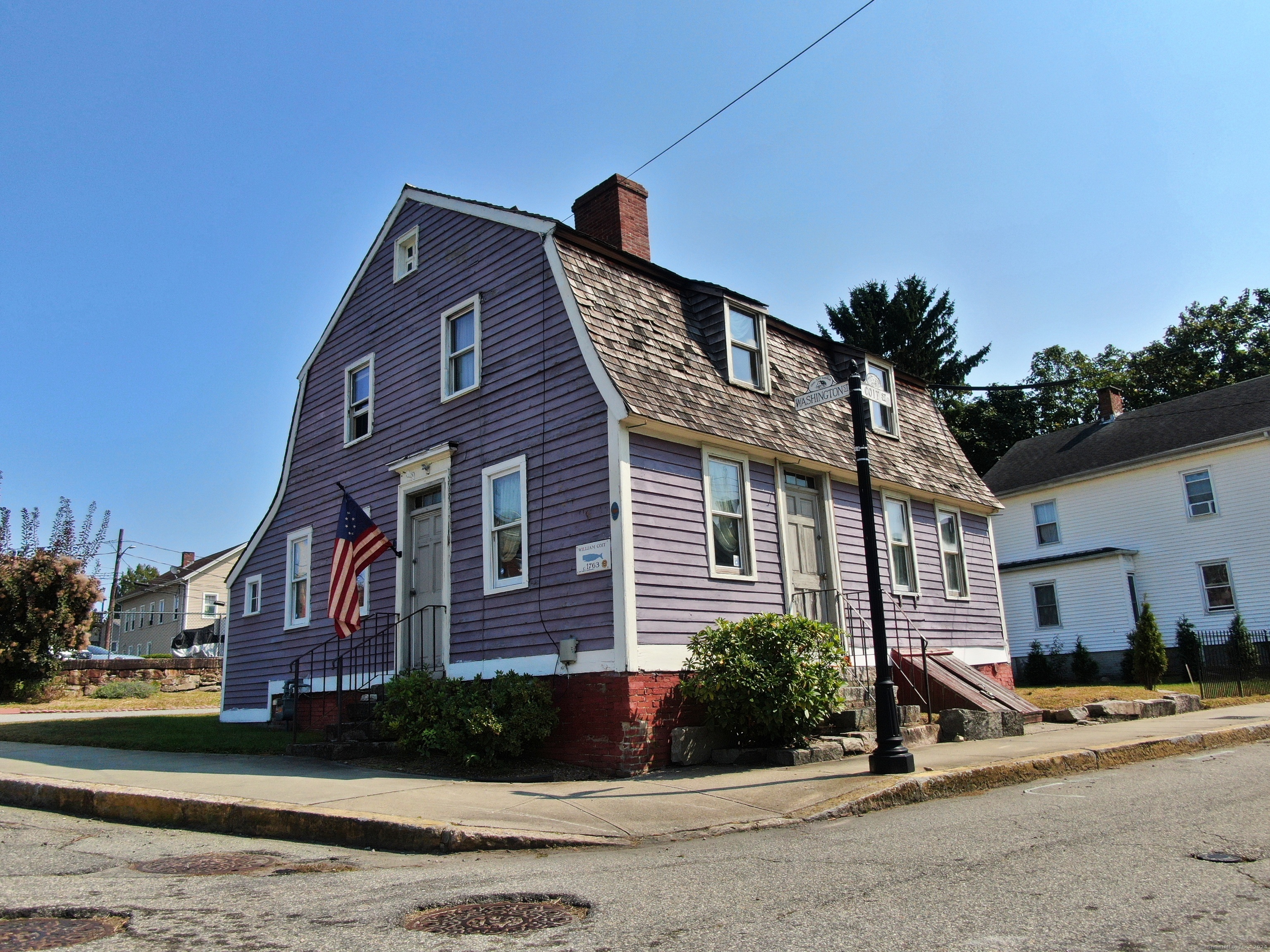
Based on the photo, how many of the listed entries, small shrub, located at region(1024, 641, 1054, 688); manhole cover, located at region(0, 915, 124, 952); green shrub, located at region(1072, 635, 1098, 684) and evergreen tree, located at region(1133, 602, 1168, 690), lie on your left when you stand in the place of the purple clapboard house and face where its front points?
3

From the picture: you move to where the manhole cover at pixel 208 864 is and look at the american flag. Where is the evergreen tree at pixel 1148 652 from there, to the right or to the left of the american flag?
right

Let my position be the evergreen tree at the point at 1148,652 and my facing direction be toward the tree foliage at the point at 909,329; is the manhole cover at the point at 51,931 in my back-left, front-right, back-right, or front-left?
back-left

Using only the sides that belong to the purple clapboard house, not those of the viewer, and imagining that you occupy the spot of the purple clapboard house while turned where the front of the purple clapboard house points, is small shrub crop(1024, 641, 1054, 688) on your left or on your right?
on your left

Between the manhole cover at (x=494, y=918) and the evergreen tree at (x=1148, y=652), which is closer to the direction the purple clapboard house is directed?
the manhole cover

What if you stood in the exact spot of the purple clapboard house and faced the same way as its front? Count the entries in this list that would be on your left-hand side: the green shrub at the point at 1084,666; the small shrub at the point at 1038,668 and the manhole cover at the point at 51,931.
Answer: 2

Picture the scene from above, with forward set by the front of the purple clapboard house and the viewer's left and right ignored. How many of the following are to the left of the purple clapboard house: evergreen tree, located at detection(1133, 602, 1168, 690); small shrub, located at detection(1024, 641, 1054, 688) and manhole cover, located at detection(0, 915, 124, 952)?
2

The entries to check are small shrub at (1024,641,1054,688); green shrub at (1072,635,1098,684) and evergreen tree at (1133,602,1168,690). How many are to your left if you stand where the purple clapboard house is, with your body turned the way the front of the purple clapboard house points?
3
